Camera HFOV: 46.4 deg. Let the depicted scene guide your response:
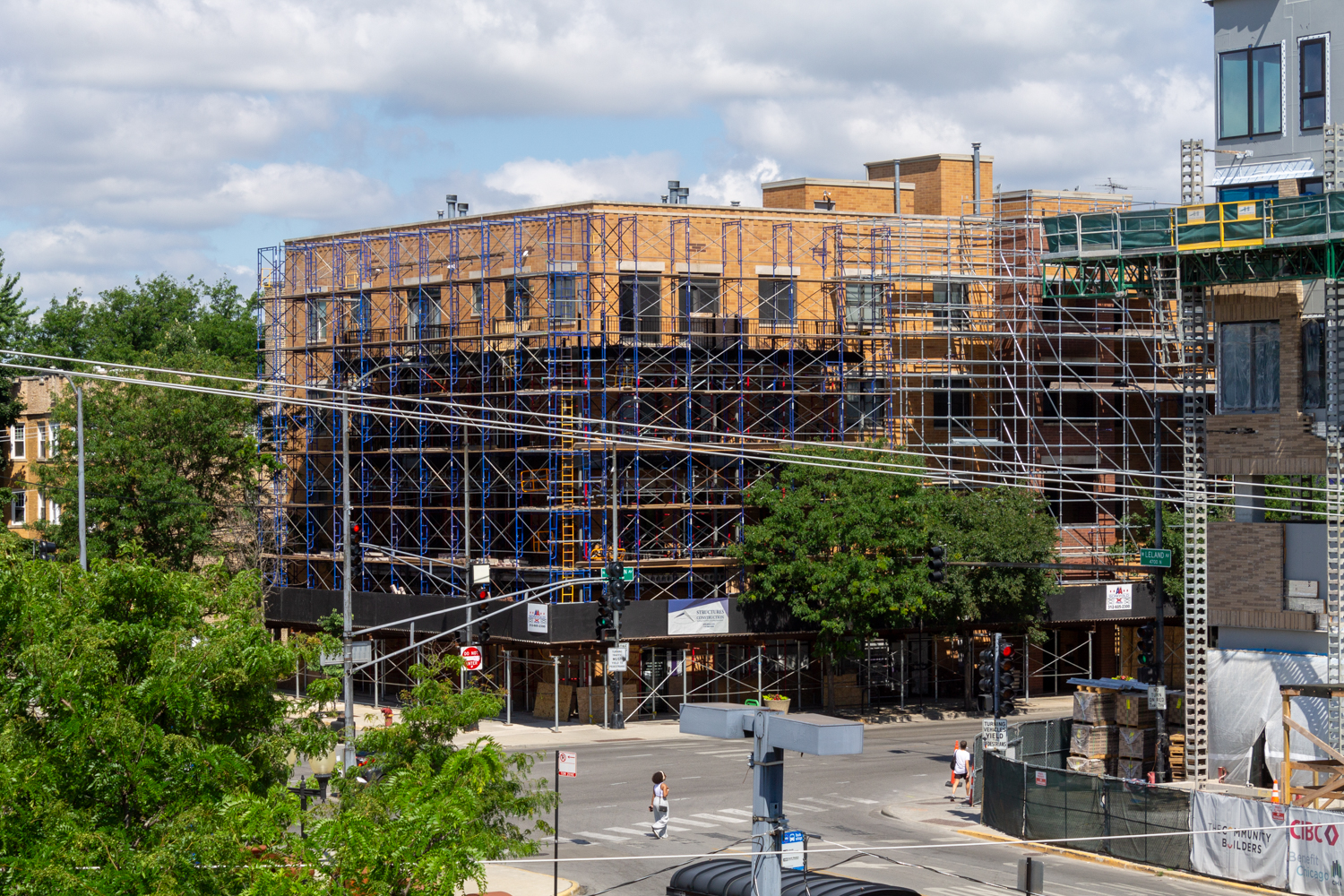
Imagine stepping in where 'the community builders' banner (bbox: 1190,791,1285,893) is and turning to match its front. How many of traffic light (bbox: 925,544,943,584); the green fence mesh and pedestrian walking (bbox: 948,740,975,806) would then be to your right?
3

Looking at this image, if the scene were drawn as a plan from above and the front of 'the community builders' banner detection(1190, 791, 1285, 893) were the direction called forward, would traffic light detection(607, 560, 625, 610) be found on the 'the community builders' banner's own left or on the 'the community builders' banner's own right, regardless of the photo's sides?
on the 'the community builders' banner's own right

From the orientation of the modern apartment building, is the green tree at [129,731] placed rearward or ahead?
ahead

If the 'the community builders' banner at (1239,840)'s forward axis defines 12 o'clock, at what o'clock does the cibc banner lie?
The cibc banner is roughly at 9 o'clock from the 'the community builders' banner.

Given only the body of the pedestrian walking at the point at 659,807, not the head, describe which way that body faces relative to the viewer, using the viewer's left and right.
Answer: facing away from the viewer and to the right of the viewer

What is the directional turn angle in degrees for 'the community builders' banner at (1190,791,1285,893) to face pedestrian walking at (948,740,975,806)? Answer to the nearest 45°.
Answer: approximately 90° to its right
